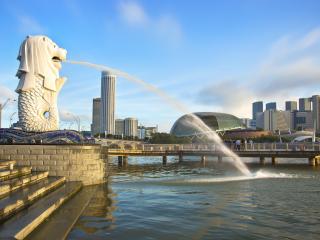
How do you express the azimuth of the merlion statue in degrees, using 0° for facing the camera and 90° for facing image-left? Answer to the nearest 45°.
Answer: approximately 270°

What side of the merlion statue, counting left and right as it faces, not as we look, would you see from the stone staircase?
right

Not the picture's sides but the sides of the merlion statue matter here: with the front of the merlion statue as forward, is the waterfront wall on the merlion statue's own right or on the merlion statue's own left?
on the merlion statue's own right
